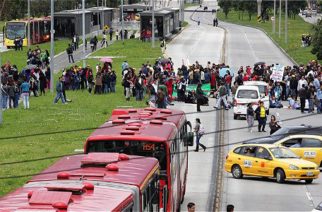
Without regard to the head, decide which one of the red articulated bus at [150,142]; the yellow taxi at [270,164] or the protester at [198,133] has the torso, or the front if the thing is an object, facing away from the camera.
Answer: the red articulated bus

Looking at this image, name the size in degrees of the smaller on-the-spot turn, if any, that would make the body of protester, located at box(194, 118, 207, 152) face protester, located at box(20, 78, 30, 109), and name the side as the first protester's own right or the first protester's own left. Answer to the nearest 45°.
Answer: approximately 45° to the first protester's own right

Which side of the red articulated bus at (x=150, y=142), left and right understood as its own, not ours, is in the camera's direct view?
back
